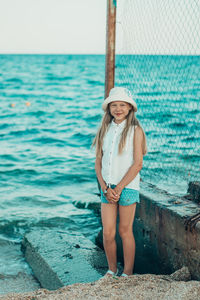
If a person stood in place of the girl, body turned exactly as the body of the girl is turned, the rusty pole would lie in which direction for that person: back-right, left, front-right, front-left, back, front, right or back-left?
back-right

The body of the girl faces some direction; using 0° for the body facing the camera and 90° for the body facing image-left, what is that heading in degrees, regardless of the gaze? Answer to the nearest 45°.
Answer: approximately 45°

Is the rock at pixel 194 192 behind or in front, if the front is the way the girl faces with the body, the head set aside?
behind
